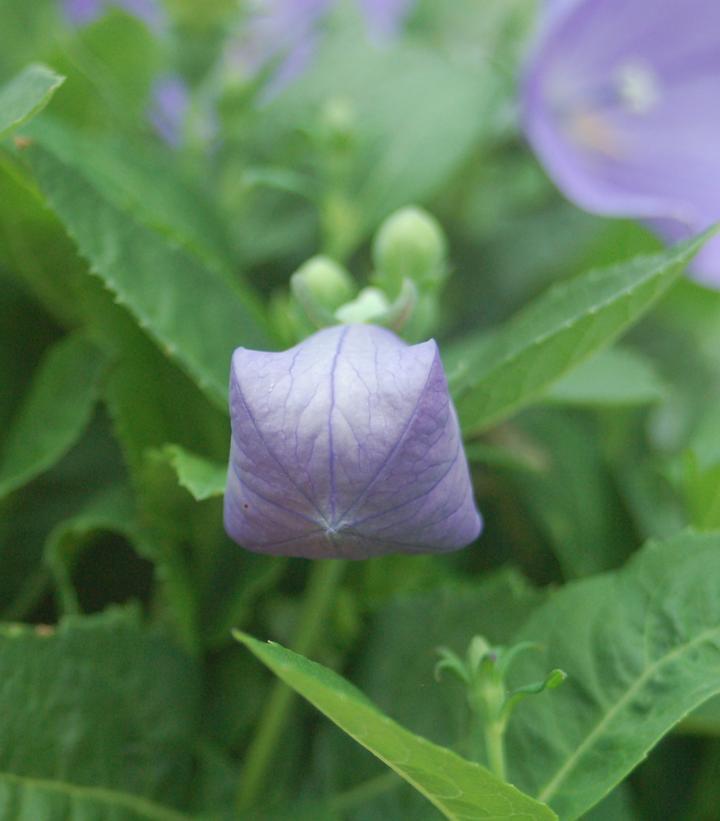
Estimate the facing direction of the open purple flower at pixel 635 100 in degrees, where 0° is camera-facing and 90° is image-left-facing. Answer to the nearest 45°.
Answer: approximately 45°
